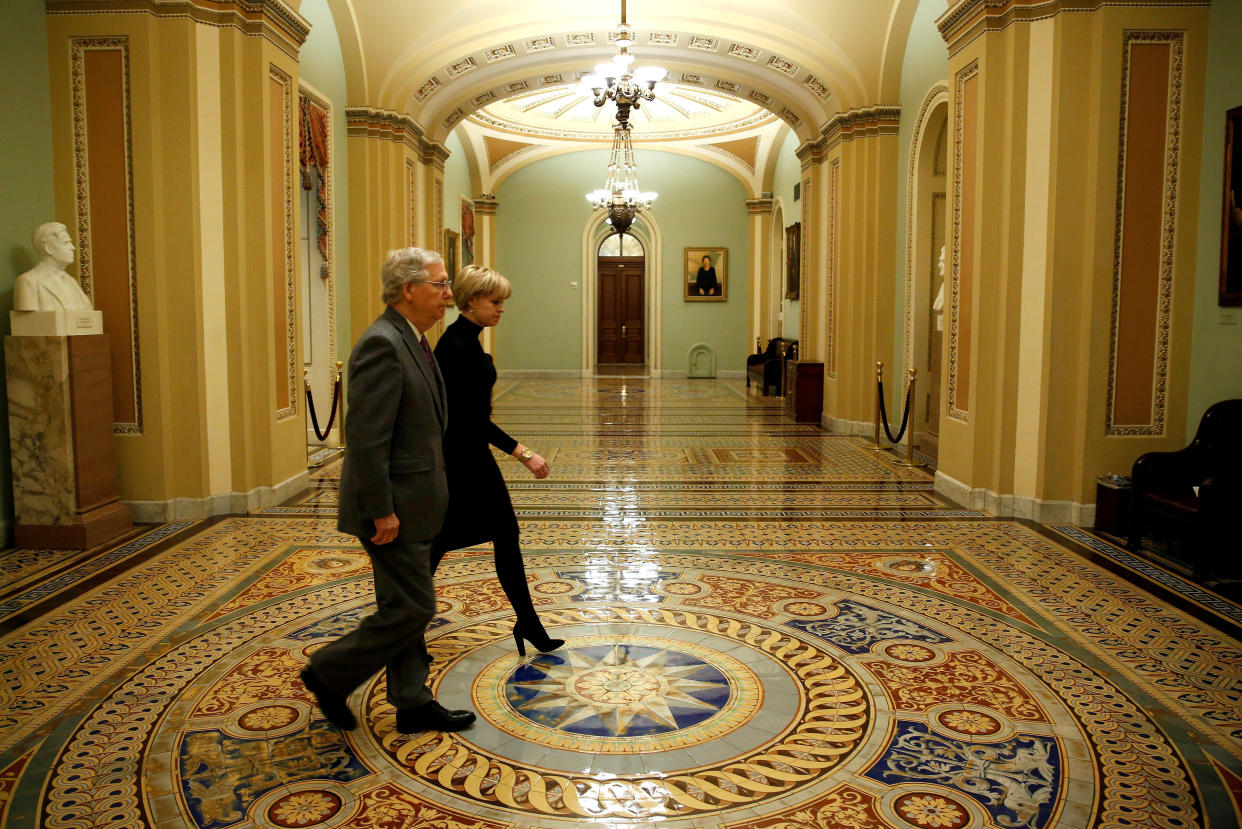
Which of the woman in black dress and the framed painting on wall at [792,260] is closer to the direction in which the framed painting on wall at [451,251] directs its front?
the framed painting on wall

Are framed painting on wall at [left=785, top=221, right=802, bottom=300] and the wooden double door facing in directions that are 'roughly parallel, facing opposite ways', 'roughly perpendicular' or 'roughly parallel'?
roughly perpendicular

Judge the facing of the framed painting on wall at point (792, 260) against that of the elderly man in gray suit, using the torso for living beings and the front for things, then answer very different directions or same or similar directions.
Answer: very different directions

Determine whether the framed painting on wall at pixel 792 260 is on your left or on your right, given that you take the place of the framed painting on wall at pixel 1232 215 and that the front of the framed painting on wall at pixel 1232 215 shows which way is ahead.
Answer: on your right

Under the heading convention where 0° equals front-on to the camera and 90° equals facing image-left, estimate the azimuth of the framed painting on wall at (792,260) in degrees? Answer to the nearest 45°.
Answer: approximately 90°

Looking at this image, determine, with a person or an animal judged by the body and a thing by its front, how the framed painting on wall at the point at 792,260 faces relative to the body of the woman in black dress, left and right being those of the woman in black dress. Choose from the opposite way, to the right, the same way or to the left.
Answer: the opposite way

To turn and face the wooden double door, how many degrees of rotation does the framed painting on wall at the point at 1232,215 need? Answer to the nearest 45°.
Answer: approximately 90° to its right

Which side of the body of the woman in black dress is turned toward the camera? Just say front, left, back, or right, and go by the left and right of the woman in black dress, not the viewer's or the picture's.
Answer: right

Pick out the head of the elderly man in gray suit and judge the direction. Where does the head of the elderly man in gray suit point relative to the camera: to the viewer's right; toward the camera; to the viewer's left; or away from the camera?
to the viewer's right
